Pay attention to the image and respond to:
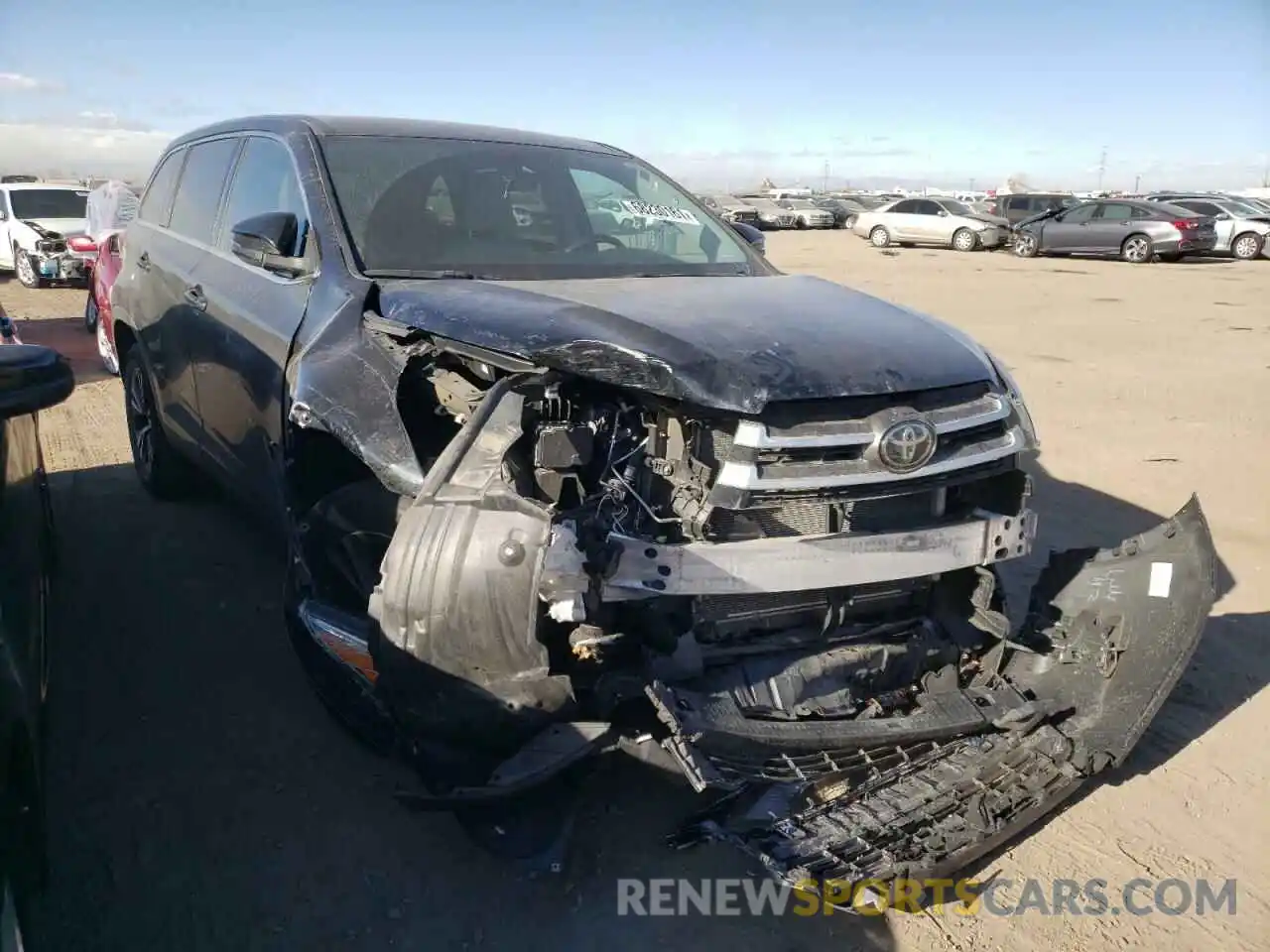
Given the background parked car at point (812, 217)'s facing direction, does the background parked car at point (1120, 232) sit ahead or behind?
ahead

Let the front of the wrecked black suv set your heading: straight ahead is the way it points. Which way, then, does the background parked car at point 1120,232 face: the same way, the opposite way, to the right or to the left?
the opposite way

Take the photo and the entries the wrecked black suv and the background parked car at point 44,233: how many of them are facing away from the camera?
0

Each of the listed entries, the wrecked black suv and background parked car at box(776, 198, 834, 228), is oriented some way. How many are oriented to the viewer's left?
0

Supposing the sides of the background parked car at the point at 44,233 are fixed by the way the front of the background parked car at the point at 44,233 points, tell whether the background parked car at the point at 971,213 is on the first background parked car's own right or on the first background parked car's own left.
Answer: on the first background parked car's own left

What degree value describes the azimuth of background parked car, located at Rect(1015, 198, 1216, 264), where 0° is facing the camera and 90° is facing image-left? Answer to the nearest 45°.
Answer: approximately 135°
